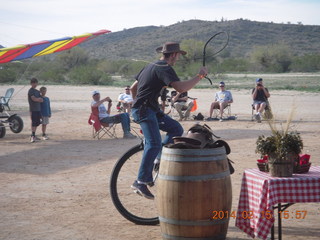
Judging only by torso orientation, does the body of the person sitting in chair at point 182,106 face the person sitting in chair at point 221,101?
no

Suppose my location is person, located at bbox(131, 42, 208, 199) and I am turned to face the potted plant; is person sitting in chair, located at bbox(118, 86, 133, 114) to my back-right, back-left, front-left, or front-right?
back-left

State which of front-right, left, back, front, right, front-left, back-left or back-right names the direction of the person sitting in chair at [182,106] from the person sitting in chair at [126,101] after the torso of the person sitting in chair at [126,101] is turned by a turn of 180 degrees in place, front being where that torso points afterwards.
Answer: right

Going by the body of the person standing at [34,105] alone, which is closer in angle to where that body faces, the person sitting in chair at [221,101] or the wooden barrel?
the wooden barrel

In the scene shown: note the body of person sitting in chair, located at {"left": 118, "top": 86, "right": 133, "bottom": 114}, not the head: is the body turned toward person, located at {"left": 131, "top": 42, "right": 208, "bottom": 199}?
yes

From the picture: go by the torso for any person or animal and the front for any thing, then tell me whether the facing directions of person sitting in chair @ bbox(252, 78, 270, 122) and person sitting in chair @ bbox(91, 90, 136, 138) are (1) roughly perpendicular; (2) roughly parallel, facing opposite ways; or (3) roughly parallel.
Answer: roughly perpendicular

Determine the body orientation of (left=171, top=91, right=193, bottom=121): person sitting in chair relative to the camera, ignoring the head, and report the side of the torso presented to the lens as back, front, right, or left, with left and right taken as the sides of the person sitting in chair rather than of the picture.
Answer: front

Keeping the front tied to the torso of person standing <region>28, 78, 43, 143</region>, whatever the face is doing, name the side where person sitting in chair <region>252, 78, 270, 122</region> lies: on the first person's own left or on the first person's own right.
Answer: on the first person's own left

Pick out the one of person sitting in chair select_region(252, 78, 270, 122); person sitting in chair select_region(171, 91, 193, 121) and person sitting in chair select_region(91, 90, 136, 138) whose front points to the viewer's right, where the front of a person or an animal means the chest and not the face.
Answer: person sitting in chair select_region(91, 90, 136, 138)

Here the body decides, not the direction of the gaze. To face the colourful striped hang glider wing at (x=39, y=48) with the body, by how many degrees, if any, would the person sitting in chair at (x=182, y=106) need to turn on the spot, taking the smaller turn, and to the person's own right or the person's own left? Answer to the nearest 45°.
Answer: approximately 45° to the person's own right

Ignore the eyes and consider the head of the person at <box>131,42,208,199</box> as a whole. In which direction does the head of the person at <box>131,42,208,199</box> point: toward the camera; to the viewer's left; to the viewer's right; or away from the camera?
to the viewer's right

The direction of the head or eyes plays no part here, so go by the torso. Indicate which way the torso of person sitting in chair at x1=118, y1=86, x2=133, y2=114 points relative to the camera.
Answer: toward the camera

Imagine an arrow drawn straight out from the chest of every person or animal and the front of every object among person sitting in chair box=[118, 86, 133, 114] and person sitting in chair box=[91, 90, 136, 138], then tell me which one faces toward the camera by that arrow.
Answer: person sitting in chair box=[118, 86, 133, 114]

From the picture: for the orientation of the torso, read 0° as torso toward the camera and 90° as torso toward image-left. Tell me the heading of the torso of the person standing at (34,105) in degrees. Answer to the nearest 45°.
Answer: approximately 315°

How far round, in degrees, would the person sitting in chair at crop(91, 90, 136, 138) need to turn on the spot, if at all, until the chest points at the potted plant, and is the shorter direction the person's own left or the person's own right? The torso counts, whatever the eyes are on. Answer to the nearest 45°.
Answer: approximately 90° to the person's own right

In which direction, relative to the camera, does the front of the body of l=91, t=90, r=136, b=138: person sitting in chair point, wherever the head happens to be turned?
to the viewer's right
